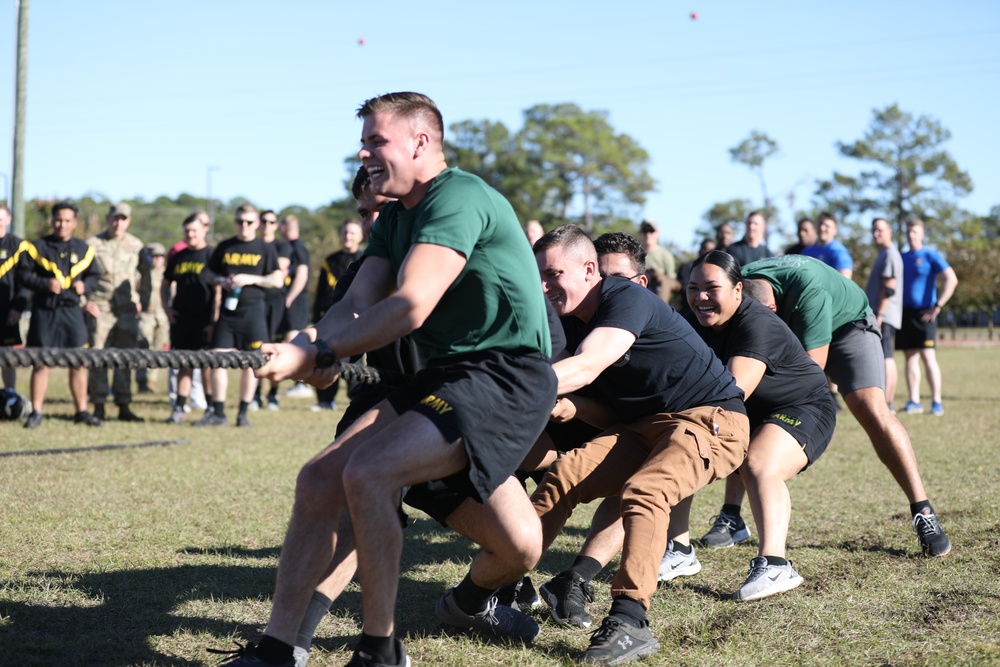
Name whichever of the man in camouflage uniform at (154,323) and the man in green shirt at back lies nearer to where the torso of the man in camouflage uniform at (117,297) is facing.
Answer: the man in green shirt at back

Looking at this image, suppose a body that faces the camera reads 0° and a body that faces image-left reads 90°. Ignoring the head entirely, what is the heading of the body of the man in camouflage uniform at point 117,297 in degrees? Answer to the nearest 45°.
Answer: approximately 0°

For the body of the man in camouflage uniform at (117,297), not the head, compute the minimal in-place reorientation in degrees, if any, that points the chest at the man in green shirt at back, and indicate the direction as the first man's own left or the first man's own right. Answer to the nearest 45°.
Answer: approximately 45° to the first man's own left

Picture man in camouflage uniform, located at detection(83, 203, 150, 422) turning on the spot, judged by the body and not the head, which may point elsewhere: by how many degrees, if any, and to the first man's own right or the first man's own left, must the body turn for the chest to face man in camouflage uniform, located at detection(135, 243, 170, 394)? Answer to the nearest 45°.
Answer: approximately 180°

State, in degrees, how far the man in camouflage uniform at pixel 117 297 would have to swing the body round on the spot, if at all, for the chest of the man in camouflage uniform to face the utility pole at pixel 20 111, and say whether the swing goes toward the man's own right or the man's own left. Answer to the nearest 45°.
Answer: approximately 180°

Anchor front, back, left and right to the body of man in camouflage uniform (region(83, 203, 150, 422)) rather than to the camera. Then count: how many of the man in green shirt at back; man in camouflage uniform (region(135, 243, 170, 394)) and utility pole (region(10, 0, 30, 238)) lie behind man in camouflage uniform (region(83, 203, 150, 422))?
2
